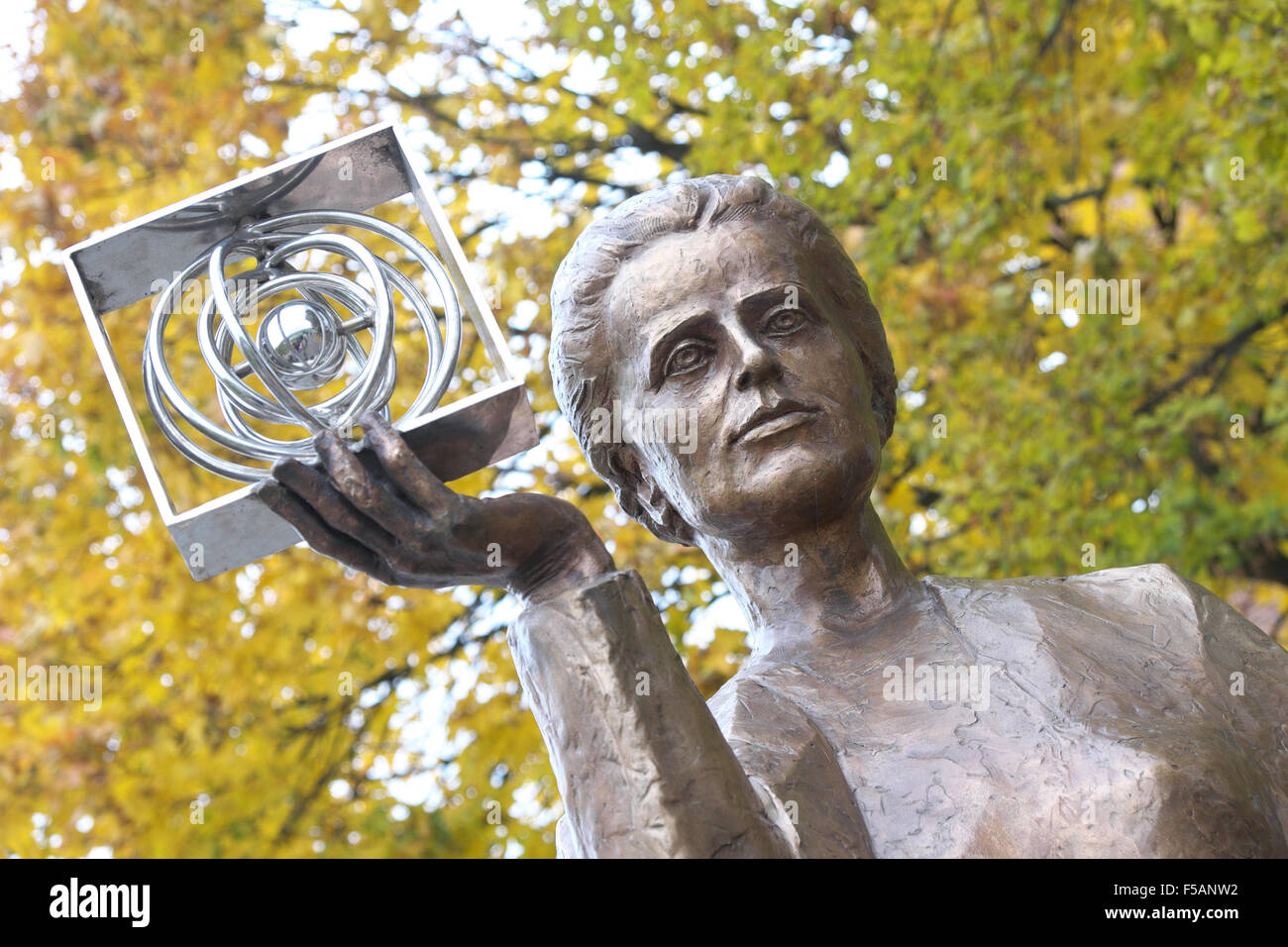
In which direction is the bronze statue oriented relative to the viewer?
toward the camera
